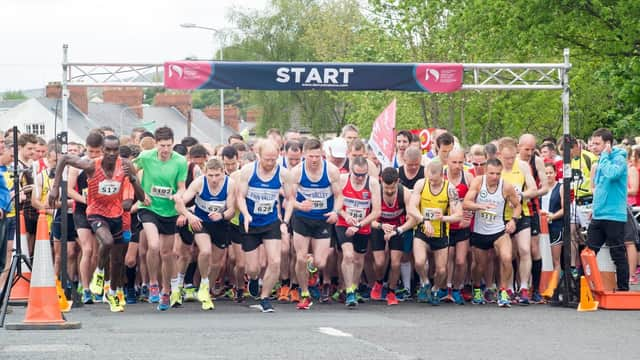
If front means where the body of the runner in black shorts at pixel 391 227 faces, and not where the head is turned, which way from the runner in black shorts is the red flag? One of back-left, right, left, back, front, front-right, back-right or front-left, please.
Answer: back

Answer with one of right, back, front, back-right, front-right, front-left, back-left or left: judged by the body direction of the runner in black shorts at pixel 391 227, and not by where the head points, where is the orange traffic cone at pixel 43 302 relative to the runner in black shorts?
front-right

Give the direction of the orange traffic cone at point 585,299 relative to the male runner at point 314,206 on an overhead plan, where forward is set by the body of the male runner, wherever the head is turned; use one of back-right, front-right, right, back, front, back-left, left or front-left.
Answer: left

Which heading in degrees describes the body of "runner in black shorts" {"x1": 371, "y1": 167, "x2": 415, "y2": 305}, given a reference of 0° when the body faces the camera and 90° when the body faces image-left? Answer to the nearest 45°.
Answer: approximately 0°

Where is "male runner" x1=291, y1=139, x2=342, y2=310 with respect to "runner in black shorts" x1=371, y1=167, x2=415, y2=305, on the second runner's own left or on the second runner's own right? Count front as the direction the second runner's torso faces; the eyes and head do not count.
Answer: on the second runner's own right

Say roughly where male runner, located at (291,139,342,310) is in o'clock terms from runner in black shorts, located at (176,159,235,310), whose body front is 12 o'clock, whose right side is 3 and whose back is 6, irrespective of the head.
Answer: The male runner is roughly at 9 o'clock from the runner in black shorts.

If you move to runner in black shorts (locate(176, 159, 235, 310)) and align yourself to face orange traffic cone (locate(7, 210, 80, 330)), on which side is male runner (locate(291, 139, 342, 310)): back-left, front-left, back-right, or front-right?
back-left

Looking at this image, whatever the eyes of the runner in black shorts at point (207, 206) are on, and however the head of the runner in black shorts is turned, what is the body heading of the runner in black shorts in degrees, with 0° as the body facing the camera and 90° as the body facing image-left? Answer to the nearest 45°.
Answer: approximately 0°
